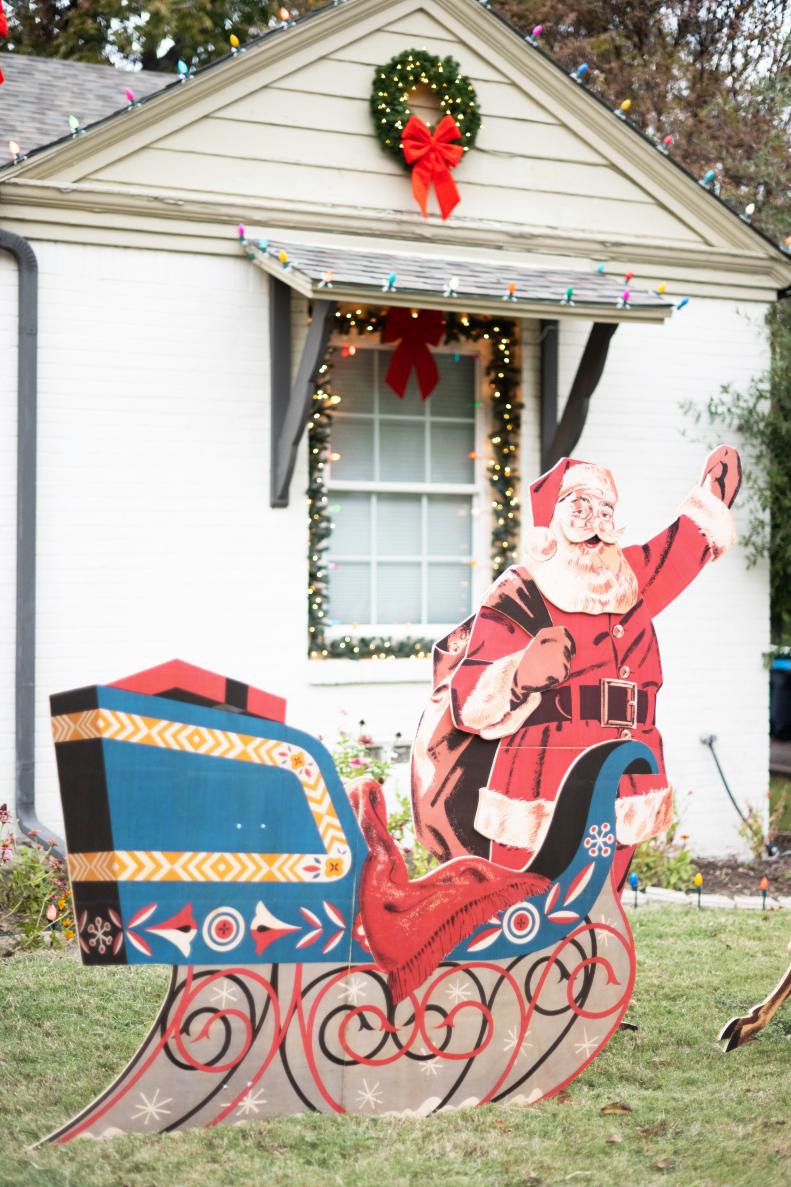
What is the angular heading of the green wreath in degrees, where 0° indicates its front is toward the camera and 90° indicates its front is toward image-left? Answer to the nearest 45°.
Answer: approximately 0°

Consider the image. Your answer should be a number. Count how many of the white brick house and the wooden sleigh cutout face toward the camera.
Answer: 1

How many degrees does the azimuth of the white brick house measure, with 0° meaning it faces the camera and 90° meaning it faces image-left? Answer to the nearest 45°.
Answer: approximately 0°

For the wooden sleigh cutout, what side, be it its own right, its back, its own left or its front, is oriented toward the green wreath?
left

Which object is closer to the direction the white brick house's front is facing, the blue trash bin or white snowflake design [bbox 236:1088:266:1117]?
the white snowflake design

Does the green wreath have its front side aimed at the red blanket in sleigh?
yes

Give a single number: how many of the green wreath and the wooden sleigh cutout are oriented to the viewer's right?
1

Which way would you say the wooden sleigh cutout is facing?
to the viewer's right

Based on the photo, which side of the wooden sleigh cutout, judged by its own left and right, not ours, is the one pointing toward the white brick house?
left
